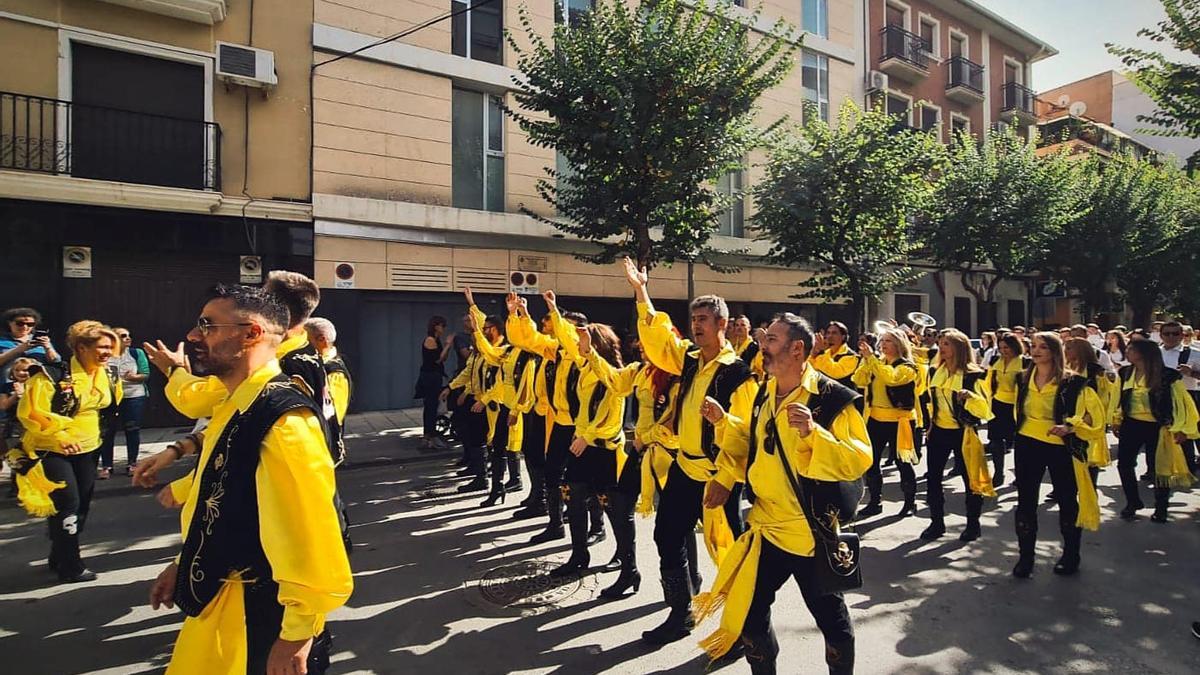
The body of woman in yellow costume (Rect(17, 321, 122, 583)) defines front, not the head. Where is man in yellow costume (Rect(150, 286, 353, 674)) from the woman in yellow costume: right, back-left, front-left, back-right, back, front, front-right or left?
front-right

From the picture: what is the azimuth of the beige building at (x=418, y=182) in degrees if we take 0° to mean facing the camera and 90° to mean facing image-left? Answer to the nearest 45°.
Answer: approximately 315°

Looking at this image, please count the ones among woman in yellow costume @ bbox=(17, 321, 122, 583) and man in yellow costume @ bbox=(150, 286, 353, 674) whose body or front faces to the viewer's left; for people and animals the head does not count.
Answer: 1

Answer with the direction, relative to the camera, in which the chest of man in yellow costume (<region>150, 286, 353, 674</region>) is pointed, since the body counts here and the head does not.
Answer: to the viewer's left

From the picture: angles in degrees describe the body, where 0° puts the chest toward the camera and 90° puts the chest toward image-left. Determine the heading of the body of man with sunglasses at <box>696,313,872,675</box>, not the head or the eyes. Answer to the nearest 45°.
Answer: approximately 45°

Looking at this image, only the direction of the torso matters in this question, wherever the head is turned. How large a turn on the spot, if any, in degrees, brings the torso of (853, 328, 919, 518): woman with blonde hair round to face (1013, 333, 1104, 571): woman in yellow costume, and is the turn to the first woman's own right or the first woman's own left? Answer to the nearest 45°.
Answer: approximately 90° to the first woman's own left

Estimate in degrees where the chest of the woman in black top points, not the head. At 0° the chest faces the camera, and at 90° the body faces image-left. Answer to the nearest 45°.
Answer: approximately 270°

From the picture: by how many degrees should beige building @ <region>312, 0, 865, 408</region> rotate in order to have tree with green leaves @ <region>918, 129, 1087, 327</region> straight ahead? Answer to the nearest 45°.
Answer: approximately 45° to its left
